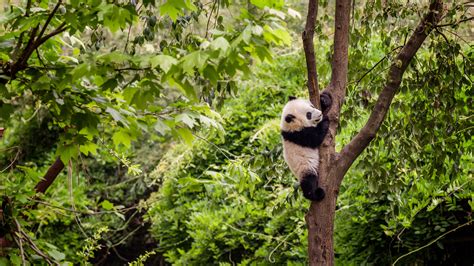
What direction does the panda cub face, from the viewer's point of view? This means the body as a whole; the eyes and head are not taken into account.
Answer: to the viewer's right

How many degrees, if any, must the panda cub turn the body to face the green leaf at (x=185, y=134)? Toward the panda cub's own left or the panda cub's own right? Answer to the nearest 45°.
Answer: approximately 135° to the panda cub's own right

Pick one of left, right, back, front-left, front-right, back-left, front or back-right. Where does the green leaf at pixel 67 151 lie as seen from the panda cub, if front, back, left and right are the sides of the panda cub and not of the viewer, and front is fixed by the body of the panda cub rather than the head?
back-right
